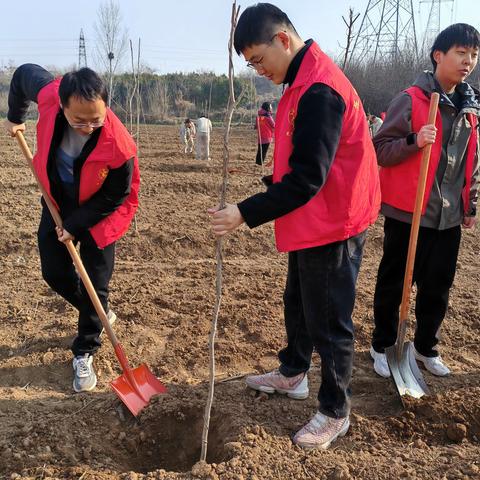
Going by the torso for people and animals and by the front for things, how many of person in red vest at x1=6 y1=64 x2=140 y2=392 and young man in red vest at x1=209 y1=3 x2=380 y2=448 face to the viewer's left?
1

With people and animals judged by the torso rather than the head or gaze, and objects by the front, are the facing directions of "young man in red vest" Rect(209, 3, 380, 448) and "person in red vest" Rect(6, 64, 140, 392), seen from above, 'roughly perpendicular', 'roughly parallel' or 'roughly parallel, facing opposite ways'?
roughly perpendicular

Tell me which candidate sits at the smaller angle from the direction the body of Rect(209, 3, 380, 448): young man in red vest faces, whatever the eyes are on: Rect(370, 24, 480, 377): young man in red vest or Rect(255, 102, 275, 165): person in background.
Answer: the person in background

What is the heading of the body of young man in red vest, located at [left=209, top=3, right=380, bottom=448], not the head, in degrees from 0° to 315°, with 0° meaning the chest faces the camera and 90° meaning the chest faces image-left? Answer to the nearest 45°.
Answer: approximately 90°

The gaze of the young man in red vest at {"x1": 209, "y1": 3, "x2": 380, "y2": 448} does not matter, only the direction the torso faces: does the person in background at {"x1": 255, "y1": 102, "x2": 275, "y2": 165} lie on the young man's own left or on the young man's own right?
on the young man's own right

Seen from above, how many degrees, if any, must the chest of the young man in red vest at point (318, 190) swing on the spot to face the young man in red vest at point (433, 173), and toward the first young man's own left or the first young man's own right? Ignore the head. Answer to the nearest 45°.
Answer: approximately 135° to the first young man's own right

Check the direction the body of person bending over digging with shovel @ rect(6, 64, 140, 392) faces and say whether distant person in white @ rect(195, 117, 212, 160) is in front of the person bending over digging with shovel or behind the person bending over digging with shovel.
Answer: behind

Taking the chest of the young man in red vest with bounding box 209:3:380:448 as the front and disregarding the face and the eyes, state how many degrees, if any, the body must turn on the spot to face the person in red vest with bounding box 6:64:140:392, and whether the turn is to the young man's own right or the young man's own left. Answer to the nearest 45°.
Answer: approximately 45° to the young man's own right

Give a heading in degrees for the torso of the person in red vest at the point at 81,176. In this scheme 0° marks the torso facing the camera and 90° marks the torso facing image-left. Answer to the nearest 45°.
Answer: approximately 0°

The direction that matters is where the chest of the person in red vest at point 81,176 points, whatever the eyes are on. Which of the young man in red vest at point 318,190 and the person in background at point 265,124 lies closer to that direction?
the young man in red vest
